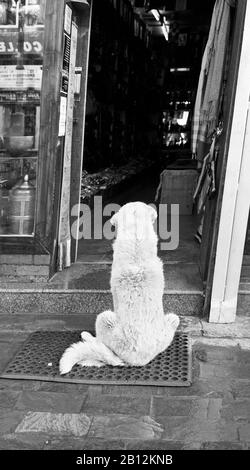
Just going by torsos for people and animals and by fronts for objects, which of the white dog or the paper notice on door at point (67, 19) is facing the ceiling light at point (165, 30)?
the white dog

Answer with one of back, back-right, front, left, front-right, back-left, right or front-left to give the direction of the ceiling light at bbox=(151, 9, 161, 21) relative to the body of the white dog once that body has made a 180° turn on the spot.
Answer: back

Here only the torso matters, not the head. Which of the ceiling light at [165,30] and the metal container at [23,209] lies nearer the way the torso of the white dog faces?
the ceiling light

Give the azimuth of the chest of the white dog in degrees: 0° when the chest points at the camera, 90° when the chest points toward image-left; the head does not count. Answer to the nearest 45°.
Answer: approximately 180°

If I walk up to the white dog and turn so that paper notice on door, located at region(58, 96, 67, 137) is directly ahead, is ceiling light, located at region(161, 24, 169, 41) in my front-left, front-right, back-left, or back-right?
front-right

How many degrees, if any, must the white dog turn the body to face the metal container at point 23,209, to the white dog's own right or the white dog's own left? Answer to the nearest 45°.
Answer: approximately 45° to the white dog's own left

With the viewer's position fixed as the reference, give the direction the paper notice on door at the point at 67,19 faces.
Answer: facing the viewer and to the right of the viewer

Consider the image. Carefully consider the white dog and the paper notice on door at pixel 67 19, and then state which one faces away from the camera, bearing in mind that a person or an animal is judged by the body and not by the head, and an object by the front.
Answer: the white dog

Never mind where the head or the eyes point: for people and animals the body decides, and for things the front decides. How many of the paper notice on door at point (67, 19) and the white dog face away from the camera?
1

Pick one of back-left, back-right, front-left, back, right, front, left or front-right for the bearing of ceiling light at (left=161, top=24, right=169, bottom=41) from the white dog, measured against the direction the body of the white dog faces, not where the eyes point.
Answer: front

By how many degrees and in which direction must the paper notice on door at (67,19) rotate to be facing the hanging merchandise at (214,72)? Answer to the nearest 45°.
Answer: approximately 45° to its left
